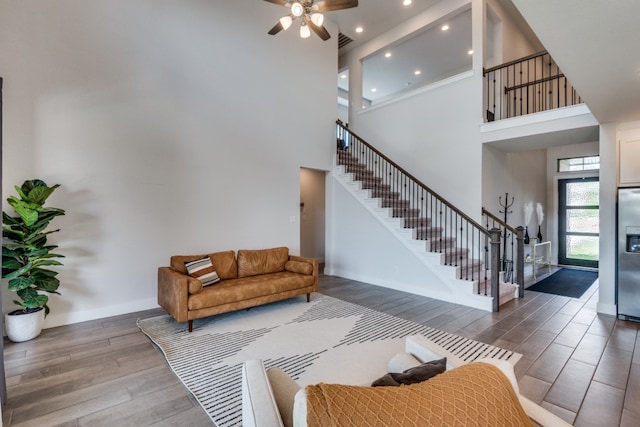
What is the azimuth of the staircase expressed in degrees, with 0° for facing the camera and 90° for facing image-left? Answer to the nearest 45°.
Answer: approximately 315°

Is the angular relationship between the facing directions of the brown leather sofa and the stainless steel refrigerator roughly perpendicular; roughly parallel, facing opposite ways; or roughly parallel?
roughly perpendicular

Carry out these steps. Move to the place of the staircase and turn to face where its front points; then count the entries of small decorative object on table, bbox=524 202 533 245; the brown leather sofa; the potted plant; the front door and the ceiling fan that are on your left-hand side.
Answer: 2

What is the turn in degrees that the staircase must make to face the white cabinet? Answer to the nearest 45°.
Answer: approximately 45° to its left

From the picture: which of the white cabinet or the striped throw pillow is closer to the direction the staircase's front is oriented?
the white cabinet

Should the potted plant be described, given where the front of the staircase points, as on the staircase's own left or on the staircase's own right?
on the staircase's own right

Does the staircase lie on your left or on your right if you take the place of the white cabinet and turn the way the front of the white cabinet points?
on your right

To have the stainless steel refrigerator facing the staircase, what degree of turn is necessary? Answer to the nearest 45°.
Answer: approximately 90° to its right
